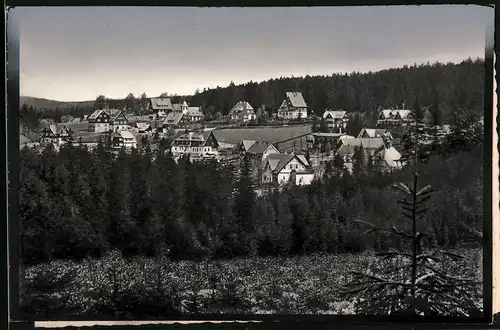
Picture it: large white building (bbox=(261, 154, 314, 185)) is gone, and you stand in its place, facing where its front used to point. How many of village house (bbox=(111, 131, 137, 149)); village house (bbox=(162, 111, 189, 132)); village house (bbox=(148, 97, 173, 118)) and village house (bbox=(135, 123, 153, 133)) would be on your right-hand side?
4

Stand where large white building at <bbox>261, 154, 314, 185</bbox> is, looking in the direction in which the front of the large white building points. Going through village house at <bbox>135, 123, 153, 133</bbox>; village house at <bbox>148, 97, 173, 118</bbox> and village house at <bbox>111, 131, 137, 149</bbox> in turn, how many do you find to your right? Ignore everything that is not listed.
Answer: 3
